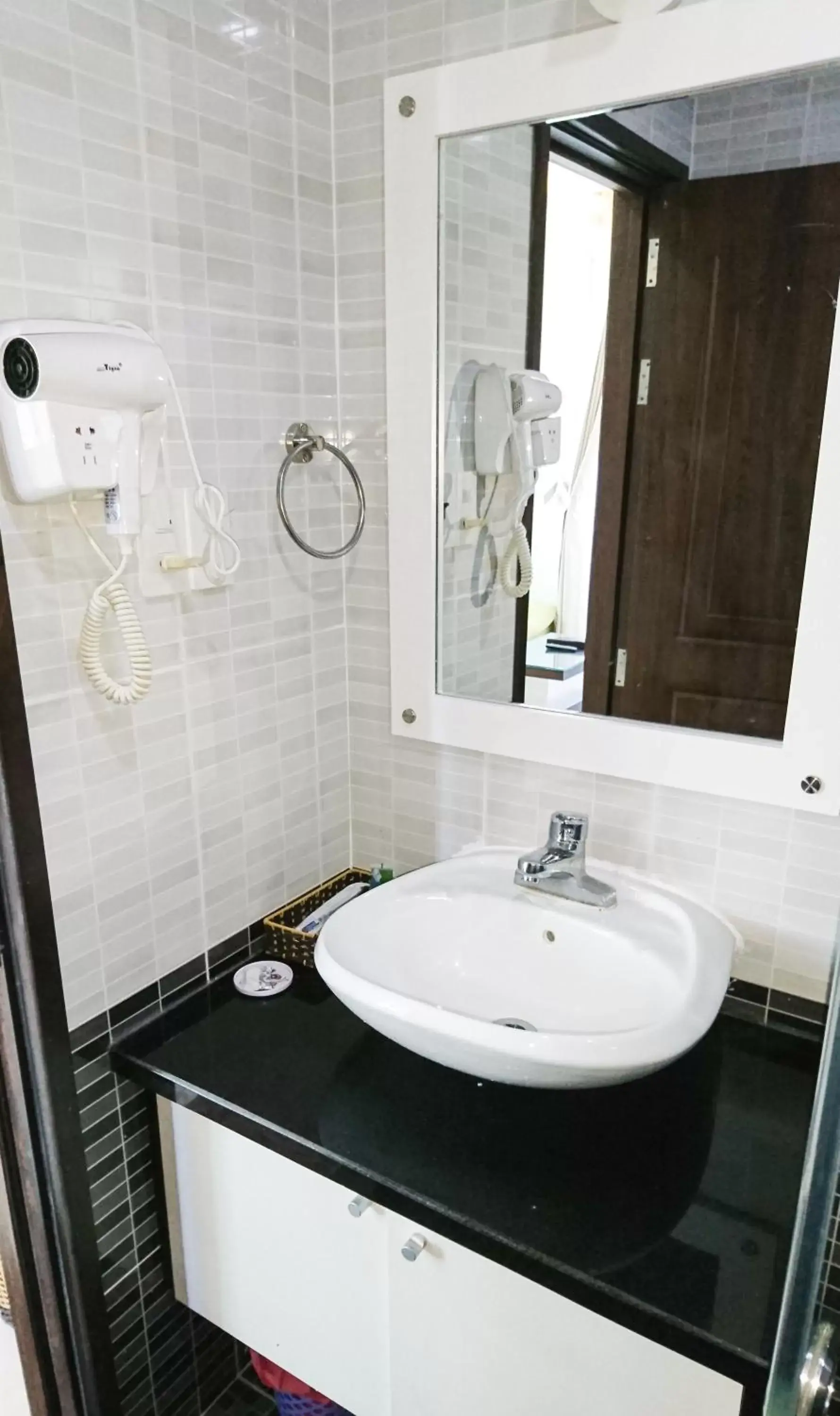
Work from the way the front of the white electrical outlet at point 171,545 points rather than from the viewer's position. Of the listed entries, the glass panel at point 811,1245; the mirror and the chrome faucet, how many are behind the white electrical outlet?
0

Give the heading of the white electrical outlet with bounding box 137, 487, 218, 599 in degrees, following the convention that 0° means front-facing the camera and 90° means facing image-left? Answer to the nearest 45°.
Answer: approximately 315°

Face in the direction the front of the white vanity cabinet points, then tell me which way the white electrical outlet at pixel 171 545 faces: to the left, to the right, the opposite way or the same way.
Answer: to the left

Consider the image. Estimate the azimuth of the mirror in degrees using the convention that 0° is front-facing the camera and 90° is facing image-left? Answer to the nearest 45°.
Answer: approximately 45°

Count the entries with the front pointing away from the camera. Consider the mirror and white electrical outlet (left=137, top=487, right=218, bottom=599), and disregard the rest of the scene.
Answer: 0

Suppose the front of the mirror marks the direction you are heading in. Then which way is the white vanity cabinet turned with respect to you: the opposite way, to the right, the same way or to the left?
the same way

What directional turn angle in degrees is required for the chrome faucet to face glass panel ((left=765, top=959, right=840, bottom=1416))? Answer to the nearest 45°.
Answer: approximately 90° to its left

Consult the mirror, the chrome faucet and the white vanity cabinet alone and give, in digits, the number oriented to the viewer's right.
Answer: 0

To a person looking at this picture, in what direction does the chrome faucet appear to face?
facing the viewer and to the left of the viewer

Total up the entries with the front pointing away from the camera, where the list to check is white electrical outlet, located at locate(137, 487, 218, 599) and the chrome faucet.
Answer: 0

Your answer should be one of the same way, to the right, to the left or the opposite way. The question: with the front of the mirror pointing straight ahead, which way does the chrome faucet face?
the same way
